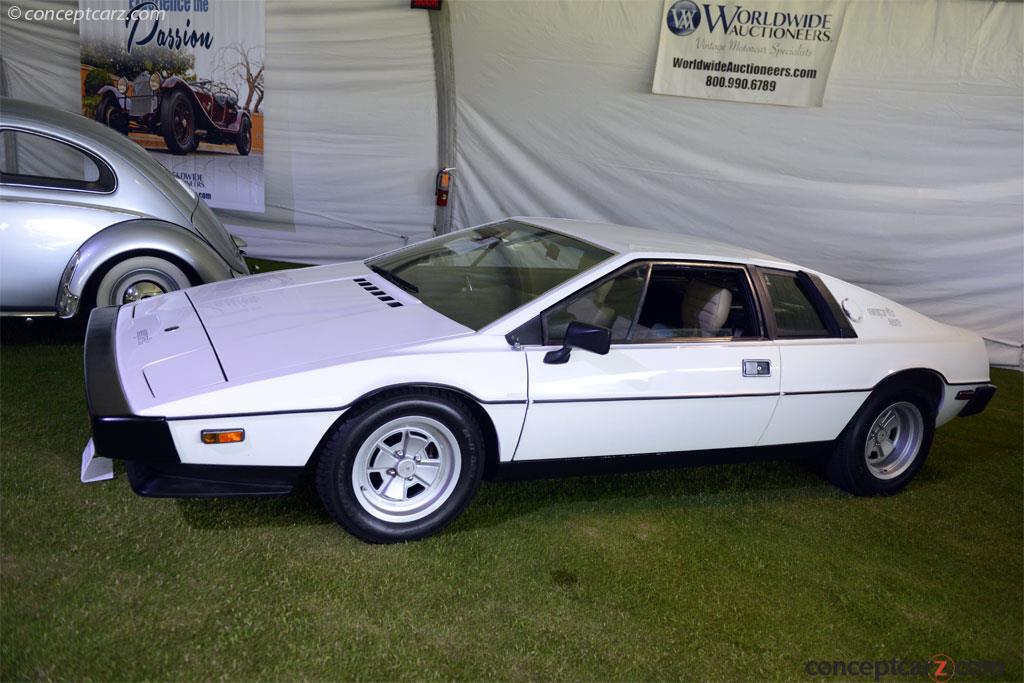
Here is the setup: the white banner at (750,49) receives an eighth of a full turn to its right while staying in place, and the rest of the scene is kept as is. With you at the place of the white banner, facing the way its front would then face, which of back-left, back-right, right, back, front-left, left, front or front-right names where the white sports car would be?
front-left

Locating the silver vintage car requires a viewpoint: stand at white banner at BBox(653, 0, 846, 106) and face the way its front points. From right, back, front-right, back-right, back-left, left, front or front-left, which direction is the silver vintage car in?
front-right

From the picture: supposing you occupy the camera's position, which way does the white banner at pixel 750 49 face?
facing the viewer

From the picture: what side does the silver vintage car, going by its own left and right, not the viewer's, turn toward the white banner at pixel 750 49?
back

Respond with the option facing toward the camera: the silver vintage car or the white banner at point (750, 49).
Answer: the white banner

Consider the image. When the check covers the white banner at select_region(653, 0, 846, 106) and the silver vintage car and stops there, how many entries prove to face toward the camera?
1

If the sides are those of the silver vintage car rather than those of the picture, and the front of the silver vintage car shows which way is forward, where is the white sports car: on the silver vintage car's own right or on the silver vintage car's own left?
on the silver vintage car's own left

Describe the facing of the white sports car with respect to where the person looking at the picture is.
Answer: facing the viewer and to the left of the viewer
